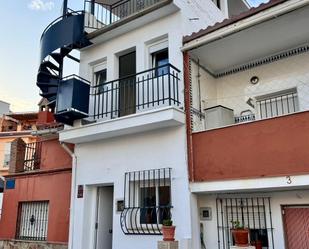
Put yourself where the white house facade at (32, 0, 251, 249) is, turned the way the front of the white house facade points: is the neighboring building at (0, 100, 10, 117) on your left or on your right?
on your right

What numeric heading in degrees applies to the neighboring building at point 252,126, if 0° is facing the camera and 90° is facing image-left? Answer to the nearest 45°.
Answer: approximately 45°

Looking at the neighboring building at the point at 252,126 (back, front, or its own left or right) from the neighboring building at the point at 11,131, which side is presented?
right

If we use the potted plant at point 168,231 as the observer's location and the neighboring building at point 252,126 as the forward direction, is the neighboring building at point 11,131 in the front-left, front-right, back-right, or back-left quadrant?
back-left

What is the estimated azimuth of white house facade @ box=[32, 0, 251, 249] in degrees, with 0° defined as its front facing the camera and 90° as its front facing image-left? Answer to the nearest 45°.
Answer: approximately 45°

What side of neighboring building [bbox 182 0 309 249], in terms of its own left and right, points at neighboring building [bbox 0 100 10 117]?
right

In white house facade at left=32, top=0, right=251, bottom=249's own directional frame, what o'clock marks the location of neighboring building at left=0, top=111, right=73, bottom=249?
The neighboring building is roughly at 3 o'clock from the white house facade.

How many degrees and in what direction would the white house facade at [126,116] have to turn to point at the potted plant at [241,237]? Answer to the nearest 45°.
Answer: approximately 90° to its left
